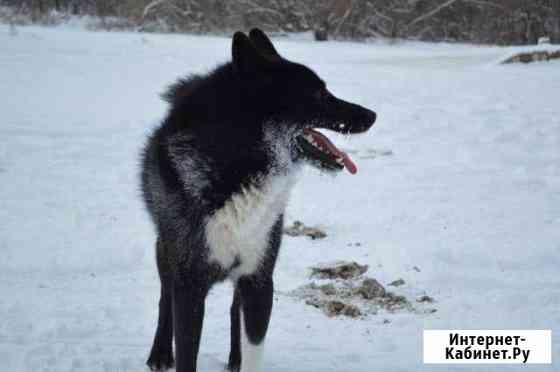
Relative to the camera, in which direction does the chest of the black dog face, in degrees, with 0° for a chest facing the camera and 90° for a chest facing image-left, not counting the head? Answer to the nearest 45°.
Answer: approximately 315°
